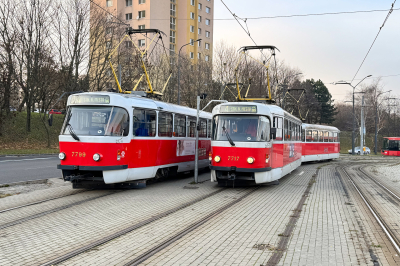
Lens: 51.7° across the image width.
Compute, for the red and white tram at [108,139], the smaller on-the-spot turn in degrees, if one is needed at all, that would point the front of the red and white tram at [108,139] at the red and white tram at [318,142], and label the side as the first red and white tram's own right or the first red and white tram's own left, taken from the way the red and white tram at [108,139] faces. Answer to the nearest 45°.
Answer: approximately 180°

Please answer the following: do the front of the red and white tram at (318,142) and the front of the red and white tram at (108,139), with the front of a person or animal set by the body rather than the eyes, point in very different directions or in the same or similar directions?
same or similar directions

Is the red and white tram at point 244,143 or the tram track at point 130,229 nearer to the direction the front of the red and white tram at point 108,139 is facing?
the tram track

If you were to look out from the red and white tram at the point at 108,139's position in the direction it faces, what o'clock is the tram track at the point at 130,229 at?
The tram track is roughly at 10 o'clock from the red and white tram.

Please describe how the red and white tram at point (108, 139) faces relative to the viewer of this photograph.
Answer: facing the viewer and to the left of the viewer

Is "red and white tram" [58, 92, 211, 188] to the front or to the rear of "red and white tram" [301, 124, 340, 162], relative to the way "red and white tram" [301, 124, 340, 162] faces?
to the front

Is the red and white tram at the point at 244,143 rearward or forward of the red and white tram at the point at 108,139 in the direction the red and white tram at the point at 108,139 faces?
rearward

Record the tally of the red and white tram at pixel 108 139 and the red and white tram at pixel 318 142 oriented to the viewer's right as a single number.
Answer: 0

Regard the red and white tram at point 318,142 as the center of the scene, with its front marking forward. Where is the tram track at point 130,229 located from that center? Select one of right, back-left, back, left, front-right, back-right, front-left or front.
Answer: front-left

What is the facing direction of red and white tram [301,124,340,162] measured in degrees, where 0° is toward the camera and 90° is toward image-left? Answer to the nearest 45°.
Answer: approximately 45°
